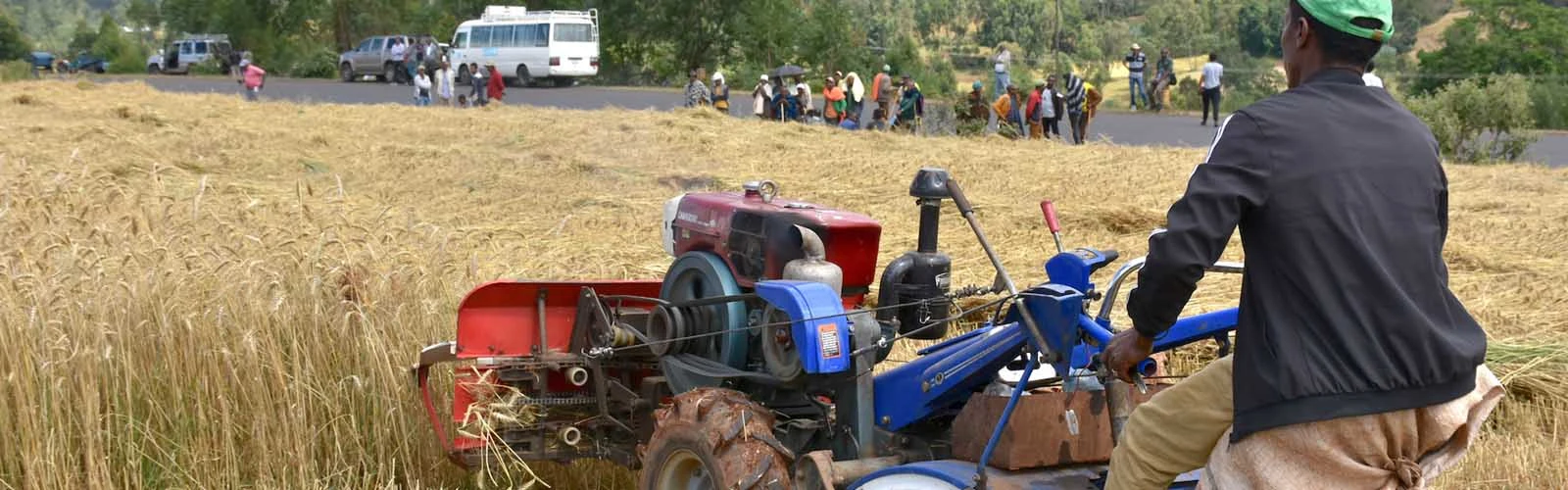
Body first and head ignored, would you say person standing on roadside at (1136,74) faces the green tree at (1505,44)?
no

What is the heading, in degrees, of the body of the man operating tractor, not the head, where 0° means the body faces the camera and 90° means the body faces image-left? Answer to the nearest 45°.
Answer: approximately 135°

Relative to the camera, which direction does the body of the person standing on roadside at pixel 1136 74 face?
toward the camera

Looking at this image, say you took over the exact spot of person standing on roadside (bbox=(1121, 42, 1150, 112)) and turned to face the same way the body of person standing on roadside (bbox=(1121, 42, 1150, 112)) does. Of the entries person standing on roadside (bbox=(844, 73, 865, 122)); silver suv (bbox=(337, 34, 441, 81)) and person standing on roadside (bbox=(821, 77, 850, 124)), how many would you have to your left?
0

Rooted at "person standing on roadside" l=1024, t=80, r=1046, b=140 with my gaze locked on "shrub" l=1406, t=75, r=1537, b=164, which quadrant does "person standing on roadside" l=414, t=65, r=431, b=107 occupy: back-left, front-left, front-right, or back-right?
back-left

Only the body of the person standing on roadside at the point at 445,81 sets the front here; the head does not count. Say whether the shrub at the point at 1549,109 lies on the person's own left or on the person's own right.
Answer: on the person's own left

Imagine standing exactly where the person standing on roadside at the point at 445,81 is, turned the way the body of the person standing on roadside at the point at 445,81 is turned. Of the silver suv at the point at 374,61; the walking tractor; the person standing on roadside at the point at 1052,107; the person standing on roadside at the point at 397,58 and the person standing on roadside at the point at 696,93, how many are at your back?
2

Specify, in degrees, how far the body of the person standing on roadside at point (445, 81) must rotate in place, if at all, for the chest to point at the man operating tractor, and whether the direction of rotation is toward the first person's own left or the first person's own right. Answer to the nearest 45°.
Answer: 0° — they already face them

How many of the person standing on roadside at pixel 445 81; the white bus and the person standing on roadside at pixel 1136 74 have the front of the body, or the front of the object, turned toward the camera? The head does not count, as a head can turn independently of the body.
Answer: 2

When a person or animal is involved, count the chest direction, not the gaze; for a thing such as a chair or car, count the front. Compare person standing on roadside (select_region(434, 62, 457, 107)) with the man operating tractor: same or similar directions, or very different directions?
very different directions

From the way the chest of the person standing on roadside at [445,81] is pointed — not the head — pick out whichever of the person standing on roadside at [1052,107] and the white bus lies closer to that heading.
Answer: the person standing on roadside

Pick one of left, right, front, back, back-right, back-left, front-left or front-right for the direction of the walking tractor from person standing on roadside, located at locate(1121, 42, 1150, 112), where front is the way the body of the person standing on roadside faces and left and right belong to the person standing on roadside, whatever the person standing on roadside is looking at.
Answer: front

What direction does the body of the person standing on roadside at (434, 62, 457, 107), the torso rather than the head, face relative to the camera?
toward the camera
